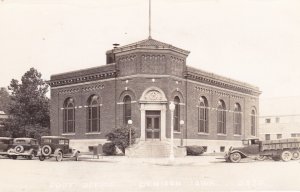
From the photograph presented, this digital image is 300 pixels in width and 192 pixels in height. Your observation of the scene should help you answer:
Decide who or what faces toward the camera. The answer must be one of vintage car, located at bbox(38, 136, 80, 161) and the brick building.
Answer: the brick building

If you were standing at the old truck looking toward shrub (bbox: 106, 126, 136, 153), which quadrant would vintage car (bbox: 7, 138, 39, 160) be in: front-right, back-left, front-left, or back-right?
front-left

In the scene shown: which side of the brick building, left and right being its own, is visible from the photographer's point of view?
front

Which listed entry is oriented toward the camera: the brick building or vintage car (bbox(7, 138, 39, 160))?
the brick building

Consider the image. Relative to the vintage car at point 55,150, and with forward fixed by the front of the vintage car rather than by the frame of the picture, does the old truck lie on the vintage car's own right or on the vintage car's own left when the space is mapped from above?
on the vintage car's own right

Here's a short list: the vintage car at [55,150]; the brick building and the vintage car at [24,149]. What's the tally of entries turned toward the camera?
1

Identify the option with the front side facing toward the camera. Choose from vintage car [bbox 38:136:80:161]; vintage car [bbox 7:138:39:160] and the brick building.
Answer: the brick building

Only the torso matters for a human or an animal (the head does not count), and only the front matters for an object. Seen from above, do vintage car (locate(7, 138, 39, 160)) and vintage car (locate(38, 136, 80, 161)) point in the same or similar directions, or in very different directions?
same or similar directions

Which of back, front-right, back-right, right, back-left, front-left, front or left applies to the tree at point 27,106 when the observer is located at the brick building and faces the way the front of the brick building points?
back-right
